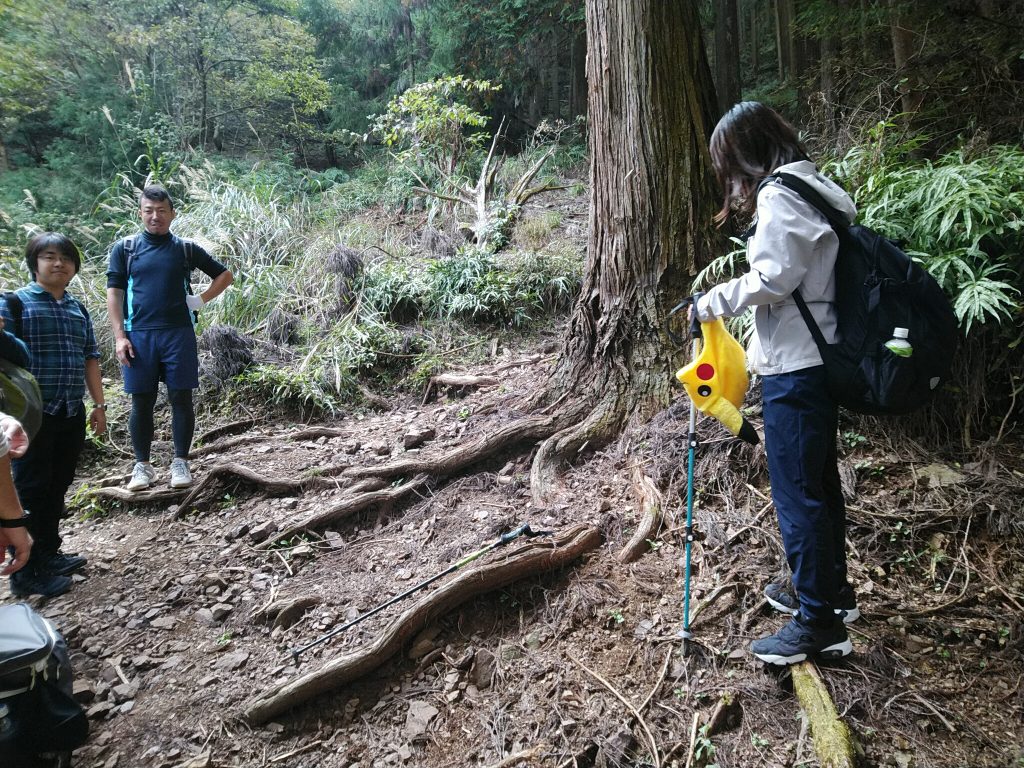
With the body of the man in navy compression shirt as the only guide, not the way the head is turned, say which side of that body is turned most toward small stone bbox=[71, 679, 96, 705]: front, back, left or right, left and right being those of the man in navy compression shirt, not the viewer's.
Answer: front

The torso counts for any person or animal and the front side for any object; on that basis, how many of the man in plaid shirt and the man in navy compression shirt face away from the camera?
0

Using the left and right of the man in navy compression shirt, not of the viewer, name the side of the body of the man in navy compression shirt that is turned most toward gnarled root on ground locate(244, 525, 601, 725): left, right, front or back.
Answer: front

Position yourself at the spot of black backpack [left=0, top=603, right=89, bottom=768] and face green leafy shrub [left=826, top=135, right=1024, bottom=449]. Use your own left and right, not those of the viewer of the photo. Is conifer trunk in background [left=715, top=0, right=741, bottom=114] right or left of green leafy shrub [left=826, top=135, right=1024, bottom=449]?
left

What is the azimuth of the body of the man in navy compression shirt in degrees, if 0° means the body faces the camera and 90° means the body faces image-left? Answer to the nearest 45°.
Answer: approximately 0°

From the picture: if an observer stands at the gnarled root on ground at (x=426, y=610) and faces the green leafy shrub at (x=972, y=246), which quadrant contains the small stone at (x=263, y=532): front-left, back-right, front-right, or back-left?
back-left

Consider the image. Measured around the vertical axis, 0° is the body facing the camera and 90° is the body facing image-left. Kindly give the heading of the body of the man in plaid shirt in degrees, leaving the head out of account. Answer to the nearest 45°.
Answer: approximately 315°
